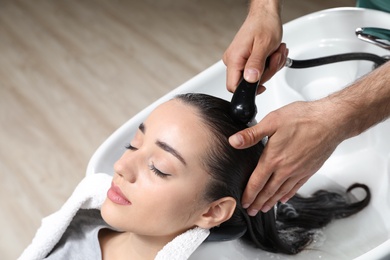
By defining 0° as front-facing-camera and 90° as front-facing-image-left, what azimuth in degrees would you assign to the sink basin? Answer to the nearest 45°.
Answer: approximately 45°
